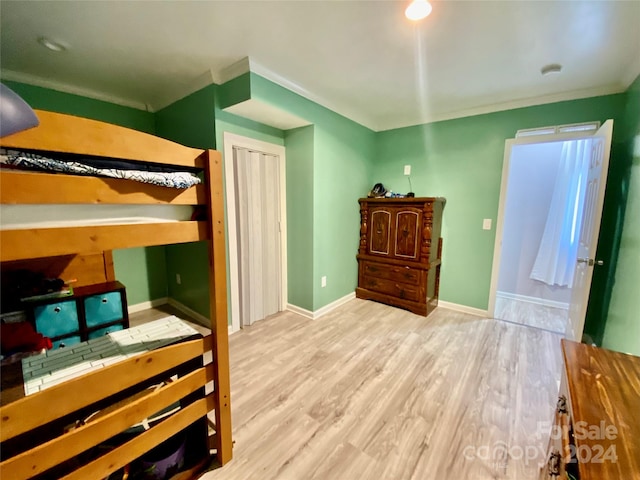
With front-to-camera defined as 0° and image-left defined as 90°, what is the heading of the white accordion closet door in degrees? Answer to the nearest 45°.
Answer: approximately 315°

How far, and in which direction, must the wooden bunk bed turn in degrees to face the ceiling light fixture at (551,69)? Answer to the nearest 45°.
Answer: approximately 45° to its left

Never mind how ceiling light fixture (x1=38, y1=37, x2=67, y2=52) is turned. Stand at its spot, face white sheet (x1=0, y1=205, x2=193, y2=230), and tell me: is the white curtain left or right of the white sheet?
left

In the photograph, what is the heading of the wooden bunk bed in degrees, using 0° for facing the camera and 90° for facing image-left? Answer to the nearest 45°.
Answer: approximately 315°

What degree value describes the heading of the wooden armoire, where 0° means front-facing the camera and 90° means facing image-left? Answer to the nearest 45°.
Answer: approximately 45°
